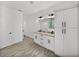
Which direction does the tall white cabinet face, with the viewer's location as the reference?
facing the viewer and to the left of the viewer
